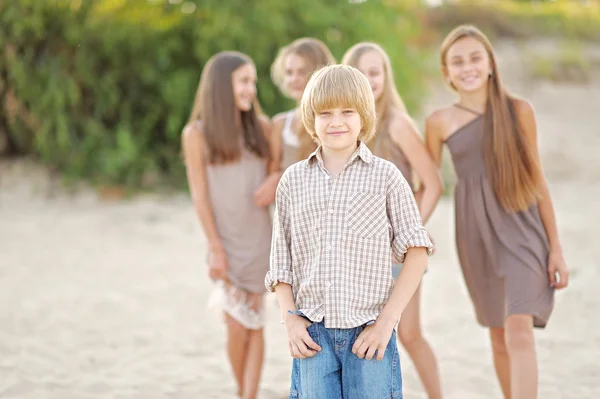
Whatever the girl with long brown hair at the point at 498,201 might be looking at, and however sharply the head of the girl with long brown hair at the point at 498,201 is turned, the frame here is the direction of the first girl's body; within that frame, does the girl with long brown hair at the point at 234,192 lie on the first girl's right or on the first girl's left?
on the first girl's right

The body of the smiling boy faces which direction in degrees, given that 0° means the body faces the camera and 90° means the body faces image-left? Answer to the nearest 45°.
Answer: approximately 0°

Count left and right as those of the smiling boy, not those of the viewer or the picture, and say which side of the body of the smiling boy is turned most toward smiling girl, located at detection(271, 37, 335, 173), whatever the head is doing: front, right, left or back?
back

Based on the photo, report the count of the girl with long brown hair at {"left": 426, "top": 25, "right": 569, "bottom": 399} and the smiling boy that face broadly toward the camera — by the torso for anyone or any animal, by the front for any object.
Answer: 2

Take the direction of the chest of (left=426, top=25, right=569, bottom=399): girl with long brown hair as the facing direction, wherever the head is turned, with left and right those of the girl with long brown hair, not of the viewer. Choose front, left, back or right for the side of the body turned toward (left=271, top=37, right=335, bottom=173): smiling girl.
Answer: right

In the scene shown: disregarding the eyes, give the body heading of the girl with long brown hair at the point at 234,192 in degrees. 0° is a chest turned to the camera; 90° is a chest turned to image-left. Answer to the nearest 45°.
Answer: approximately 315°
